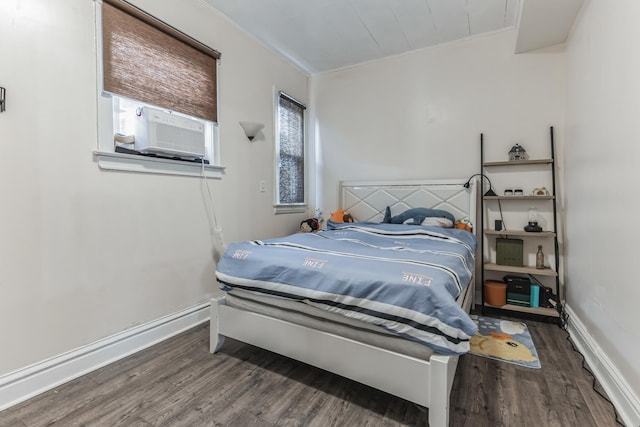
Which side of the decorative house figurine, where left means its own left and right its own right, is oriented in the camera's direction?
front

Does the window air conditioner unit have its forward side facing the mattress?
yes

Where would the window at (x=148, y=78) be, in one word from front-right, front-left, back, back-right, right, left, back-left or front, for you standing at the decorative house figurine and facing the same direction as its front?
front-right

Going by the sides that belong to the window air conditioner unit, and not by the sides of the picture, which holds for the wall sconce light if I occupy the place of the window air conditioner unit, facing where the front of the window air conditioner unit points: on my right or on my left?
on my left

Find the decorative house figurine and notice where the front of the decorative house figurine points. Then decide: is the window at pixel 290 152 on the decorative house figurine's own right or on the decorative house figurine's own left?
on the decorative house figurine's own right

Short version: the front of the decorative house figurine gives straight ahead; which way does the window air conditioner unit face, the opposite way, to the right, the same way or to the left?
to the left

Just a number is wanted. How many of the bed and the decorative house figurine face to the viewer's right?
0

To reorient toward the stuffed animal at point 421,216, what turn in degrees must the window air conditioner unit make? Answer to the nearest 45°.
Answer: approximately 45° to its left

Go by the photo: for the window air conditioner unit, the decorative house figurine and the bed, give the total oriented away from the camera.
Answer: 0

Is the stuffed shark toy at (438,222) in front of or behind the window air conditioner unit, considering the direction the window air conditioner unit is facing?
in front

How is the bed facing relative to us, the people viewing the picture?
facing the viewer and to the left of the viewer

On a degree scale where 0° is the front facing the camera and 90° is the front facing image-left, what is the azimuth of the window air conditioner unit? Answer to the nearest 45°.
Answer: approximately 315°

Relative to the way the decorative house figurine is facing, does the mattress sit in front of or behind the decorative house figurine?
in front

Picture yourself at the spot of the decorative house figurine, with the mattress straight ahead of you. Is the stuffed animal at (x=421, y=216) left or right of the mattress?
right
